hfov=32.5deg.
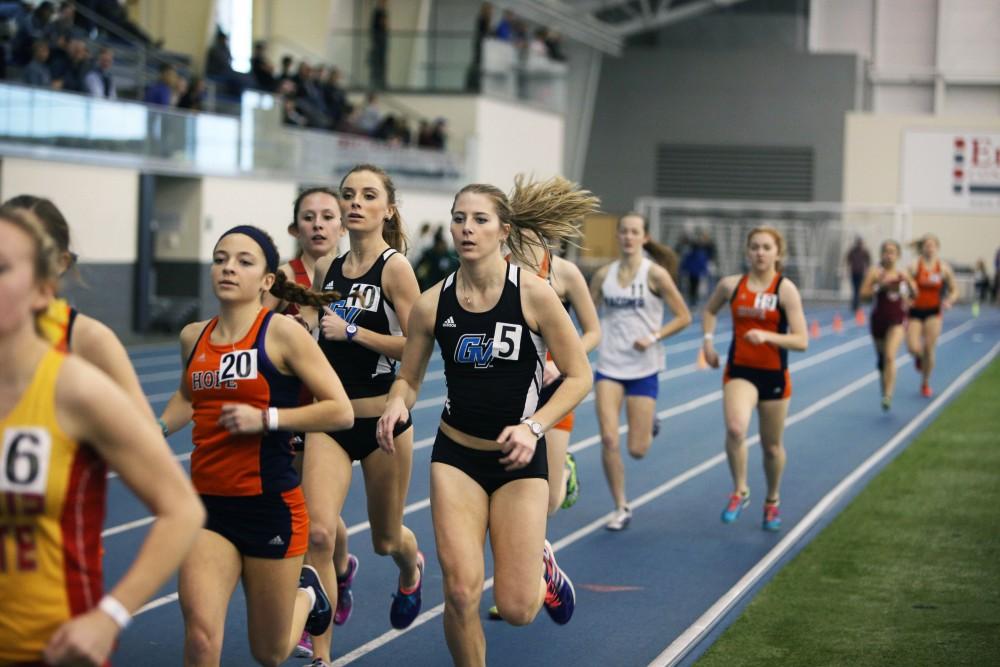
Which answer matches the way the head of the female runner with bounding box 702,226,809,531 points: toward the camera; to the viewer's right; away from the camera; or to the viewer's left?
toward the camera

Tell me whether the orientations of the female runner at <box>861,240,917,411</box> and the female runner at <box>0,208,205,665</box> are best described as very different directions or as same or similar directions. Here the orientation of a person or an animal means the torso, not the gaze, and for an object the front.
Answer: same or similar directions

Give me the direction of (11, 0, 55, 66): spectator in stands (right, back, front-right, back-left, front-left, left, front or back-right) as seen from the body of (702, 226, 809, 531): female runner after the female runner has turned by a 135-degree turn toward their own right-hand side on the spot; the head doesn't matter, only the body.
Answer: front

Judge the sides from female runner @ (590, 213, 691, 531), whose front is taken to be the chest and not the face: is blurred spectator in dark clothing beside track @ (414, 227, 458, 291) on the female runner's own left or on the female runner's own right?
on the female runner's own right

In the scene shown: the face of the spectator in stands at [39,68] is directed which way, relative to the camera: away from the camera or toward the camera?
toward the camera

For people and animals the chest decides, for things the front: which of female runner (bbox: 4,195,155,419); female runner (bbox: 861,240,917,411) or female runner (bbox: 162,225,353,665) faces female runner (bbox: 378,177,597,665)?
female runner (bbox: 861,240,917,411)

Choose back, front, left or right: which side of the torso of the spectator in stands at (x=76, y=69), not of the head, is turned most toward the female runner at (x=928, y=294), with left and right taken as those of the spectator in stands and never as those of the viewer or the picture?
front

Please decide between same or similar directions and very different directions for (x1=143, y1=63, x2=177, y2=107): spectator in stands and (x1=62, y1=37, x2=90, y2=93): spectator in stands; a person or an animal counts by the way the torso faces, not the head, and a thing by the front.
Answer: same or similar directions

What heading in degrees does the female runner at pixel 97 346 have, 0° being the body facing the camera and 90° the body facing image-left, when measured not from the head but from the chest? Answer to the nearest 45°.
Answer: approximately 45°

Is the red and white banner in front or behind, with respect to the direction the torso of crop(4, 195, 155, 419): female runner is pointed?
behind

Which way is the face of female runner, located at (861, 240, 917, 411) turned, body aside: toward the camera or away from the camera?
toward the camera

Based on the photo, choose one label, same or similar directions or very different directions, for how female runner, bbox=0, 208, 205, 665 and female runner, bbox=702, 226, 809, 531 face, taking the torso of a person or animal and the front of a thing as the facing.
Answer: same or similar directions

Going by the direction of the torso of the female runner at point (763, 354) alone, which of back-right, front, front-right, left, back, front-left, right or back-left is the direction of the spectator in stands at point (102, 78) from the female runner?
back-right

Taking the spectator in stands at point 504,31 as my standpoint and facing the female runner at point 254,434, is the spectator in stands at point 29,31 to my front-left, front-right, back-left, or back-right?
front-right

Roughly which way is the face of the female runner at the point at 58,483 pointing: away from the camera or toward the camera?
toward the camera
